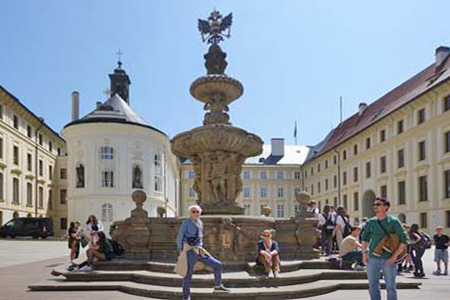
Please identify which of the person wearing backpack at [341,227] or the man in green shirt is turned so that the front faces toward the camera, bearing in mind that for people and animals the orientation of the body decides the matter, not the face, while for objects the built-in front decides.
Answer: the man in green shirt

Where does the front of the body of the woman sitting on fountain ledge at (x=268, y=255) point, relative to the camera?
toward the camera

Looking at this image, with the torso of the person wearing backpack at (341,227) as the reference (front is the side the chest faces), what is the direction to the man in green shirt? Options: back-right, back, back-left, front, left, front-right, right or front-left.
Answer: back-left

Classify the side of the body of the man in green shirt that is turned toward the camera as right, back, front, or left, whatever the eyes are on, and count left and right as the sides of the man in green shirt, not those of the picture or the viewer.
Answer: front

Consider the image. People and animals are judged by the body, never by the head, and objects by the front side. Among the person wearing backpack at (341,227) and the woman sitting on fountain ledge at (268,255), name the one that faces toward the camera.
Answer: the woman sitting on fountain ledge

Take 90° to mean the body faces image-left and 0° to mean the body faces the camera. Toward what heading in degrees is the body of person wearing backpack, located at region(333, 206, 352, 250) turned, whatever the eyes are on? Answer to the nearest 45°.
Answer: approximately 135°

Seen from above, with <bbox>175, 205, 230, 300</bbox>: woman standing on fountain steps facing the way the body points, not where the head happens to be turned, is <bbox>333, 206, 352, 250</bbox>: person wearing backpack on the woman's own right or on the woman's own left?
on the woman's own left

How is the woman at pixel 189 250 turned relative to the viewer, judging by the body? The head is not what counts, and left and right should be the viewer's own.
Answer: facing the viewer and to the right of the viewer
